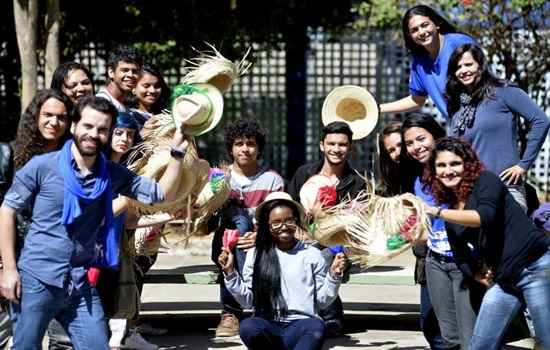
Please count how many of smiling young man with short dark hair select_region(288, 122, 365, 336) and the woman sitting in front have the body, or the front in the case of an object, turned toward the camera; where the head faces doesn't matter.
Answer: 2

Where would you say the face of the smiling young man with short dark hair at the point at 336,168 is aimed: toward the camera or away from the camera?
toward the camera

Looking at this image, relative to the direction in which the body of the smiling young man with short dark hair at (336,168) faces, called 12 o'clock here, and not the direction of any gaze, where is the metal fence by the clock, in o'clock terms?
The metal fence is roughly at 6 o'clock from the smiling young man with short dark hair.

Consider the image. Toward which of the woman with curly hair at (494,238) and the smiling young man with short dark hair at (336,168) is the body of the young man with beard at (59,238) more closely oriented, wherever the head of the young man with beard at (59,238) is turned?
the woman with curly hair

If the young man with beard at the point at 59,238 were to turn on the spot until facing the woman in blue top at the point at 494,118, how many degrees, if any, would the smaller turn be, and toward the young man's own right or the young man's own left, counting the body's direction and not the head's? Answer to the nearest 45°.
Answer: approximately 45° to the young man's own left

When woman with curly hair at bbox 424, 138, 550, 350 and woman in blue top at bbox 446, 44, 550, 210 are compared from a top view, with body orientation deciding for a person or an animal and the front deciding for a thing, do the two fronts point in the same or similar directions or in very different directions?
same or similar directions

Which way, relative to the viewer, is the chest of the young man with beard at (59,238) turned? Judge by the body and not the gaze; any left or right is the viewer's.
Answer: facing the viewer and to the right of the viewer

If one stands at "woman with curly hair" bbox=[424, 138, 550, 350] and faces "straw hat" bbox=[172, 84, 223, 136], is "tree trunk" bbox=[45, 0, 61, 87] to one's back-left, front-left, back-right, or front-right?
front-right

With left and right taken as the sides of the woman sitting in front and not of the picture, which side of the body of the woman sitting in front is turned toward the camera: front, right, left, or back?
front

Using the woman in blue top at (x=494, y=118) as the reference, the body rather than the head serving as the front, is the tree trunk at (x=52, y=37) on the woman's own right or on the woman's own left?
on the woman's own right

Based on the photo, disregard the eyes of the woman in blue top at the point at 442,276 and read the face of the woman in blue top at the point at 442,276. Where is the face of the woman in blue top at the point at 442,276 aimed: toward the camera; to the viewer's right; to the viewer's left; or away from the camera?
toward the camera

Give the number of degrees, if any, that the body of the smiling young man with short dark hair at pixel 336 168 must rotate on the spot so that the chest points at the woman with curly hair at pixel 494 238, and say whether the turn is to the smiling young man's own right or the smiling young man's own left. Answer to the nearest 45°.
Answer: approximately 45° to the smiling young man's own left

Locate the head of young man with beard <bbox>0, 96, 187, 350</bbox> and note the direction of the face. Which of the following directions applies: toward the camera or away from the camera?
toward the camera

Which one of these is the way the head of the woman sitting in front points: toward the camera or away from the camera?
toward the camera
